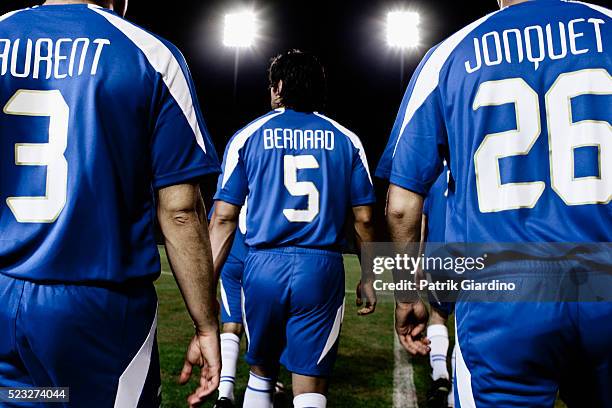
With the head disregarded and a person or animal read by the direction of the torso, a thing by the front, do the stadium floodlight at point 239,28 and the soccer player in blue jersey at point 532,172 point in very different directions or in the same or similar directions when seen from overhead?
very different directions

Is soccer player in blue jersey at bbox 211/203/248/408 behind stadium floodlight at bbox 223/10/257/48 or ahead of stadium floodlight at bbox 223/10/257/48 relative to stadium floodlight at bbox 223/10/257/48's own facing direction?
ahead

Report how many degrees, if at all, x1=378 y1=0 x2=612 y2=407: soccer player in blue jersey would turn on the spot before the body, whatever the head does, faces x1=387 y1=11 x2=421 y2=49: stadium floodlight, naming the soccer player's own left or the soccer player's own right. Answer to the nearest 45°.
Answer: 0° — they already face it

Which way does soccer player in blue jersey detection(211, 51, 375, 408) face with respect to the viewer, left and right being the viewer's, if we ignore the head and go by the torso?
facing away from the viewer

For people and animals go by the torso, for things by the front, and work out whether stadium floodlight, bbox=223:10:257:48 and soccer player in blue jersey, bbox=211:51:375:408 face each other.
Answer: yes

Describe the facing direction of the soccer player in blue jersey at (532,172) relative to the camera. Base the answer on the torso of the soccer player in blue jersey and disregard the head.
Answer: away from the camera

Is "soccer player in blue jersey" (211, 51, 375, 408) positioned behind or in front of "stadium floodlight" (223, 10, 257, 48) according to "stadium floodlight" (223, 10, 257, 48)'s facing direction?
in front

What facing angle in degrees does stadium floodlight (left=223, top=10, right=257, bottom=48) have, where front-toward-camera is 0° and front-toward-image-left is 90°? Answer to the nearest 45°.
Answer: approximately 0°

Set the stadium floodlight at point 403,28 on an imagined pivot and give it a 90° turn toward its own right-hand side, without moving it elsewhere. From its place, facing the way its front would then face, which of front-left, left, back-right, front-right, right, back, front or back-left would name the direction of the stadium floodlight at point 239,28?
front

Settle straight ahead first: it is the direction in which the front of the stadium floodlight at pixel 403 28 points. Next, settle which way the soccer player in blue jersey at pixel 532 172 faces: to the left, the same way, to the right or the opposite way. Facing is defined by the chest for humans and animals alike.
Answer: the opposite way

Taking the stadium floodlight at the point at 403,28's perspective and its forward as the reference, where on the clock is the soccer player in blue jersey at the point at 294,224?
The soccer player in blue jersey is roughly at 12 o'clock from the stadium floodlight.

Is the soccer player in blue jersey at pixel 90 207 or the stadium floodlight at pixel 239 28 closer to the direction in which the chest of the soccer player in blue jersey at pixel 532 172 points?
the stadium floodlight
